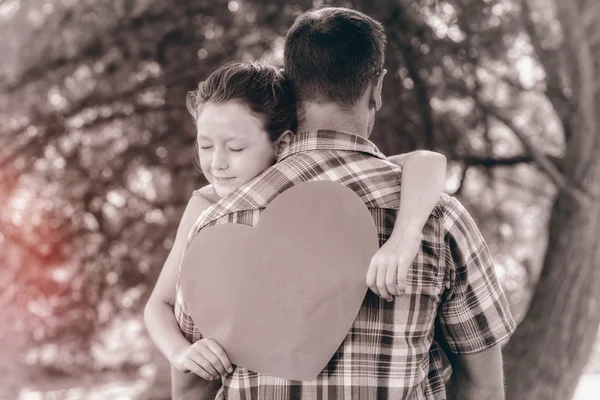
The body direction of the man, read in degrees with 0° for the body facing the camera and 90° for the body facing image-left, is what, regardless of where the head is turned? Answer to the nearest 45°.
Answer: approximately 180°

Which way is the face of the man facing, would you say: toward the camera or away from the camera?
away from the camera
